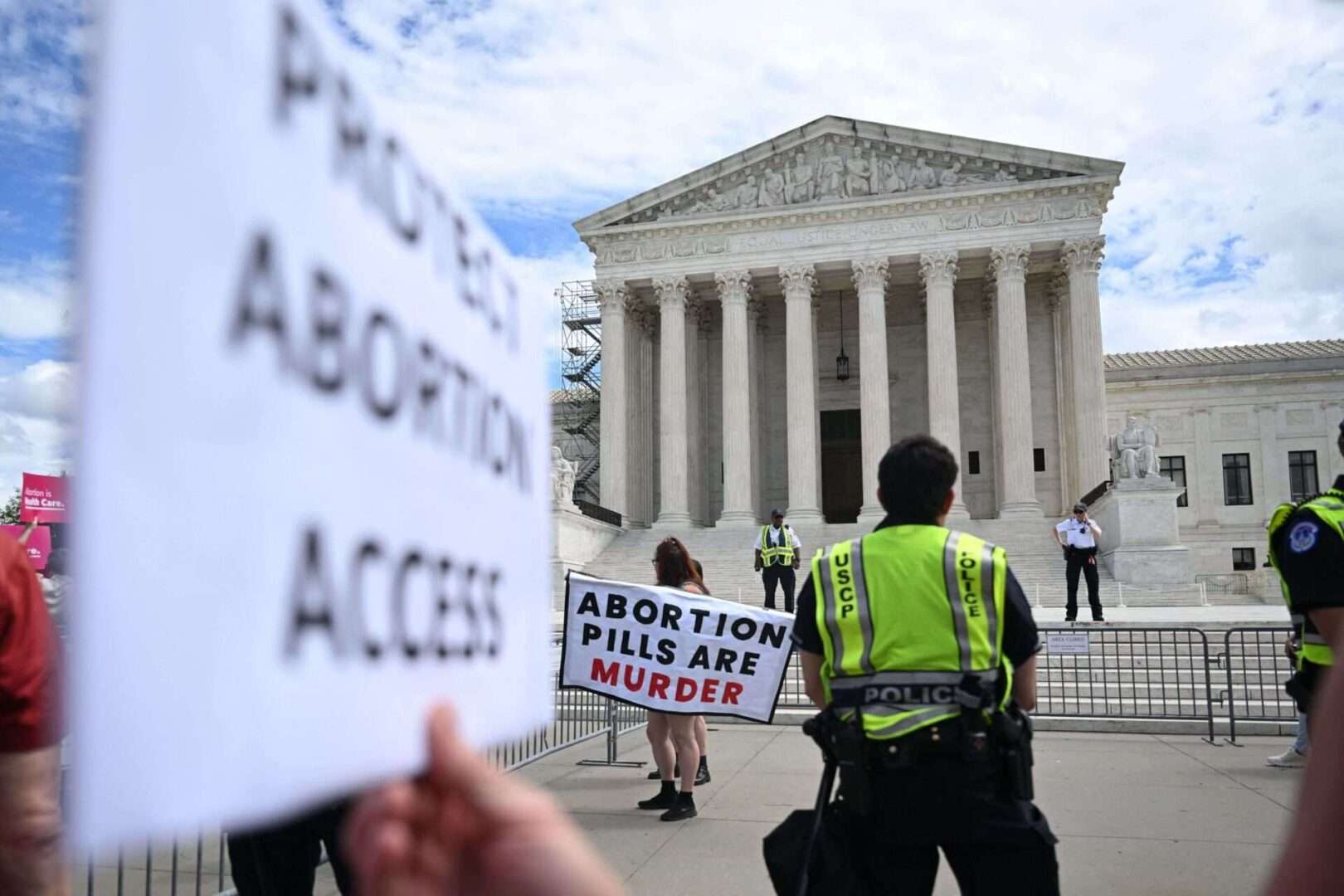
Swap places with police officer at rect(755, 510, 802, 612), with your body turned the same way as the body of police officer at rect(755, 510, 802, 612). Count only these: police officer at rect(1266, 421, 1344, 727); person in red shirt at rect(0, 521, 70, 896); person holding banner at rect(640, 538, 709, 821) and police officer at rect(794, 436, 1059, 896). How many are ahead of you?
4

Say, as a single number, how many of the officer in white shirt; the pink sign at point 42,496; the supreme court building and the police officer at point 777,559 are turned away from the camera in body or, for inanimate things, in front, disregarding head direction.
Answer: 0

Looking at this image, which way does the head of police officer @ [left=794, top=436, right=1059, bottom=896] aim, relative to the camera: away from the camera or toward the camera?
away from the camera

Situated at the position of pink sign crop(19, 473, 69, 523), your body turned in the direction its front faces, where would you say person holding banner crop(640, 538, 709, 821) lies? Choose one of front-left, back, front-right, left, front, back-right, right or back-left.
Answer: front

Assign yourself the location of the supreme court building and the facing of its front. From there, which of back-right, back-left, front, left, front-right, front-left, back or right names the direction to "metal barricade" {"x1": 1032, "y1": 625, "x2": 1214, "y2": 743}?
front

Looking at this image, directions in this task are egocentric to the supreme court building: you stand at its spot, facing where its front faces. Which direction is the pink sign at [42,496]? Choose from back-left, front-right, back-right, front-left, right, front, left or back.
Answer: front-right

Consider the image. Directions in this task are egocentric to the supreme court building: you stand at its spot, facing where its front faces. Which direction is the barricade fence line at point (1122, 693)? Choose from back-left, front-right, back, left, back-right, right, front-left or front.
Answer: front

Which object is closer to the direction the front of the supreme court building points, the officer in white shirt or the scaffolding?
the officer in white shirt

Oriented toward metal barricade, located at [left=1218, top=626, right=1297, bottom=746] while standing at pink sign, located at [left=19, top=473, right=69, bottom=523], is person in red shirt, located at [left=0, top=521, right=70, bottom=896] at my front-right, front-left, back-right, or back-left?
front-right

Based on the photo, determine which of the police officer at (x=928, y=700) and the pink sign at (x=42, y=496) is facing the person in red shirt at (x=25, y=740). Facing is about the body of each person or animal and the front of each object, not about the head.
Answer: the pink sign

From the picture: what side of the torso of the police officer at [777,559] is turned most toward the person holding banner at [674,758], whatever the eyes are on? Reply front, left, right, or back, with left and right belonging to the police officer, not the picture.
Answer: front

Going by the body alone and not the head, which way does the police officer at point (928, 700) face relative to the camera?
away from the camera

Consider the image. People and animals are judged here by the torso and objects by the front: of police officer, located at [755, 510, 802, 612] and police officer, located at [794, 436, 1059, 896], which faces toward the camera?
police officer, located at [755, 510, 802, 612]

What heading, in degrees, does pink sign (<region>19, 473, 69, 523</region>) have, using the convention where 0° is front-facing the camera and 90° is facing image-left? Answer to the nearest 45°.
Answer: approximately 0°

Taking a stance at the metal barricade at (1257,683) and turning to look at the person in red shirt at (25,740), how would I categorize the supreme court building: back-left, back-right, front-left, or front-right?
back-right

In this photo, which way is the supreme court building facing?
toward the camera

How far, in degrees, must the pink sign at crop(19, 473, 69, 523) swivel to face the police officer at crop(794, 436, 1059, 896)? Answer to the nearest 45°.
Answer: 0° — it already faces them
